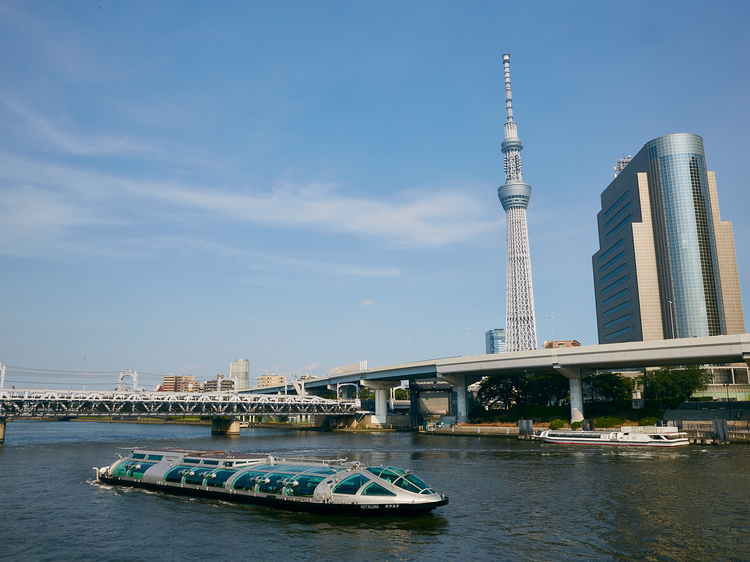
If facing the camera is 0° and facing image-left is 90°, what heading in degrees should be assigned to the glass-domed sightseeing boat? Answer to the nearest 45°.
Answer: approximately 315°
